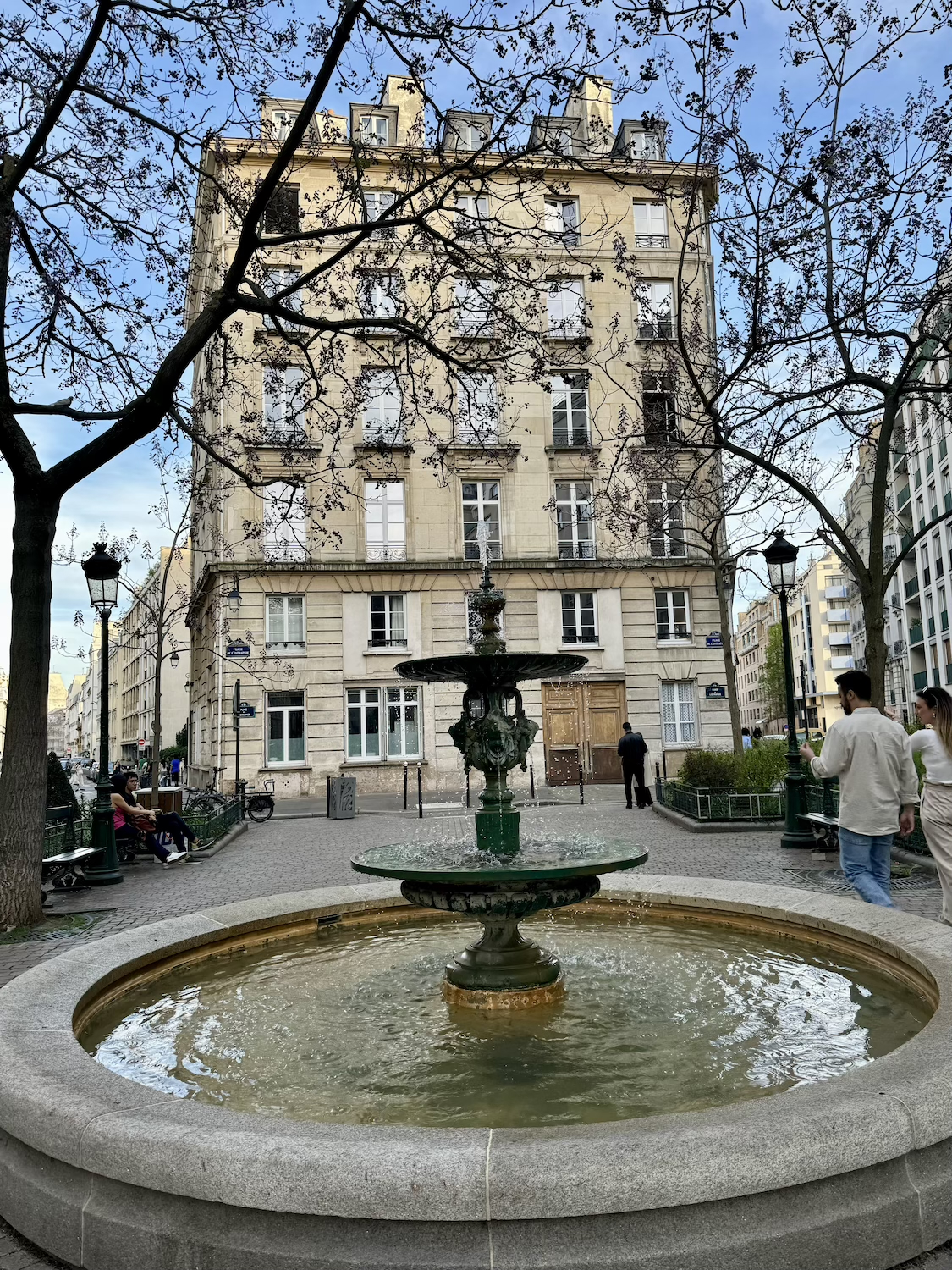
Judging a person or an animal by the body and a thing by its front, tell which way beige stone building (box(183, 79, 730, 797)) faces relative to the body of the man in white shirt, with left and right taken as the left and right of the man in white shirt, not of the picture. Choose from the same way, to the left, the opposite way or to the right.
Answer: the opposite way

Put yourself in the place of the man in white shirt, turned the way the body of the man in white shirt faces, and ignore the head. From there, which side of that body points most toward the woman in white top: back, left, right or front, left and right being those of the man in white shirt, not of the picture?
right

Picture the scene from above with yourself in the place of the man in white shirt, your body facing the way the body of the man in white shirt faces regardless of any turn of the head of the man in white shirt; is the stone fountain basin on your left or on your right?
on your left

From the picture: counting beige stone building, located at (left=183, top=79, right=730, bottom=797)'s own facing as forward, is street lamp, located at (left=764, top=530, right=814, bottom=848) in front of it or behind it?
in front

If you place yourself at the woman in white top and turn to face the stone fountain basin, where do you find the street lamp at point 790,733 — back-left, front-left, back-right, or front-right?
back-right

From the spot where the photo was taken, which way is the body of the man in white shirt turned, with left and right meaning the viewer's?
facing away from the viewer and to the left of the viewer

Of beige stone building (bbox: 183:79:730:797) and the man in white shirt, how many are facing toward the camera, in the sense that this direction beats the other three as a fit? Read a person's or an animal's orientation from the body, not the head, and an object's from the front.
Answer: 1

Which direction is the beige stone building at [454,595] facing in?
toward the camera

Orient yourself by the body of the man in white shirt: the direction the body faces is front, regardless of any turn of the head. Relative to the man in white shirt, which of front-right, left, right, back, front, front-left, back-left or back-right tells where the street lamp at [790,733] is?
front-right

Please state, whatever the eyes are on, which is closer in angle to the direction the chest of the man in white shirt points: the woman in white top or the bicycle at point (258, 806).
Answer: the bicycle

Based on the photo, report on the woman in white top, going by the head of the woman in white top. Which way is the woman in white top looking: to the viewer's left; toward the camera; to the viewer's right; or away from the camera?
to the viewer's left

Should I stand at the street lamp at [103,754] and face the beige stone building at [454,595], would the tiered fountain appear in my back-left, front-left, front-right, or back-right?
back-right

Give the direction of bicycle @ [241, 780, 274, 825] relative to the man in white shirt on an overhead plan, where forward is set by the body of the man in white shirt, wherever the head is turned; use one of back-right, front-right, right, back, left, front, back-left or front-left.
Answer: front

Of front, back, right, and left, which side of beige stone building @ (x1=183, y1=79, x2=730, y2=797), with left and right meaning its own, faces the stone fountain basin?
front

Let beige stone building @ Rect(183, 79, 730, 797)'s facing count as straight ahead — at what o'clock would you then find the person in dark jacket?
The person in dark jacket is roughly at 11 o'clock from the beige stone building.
